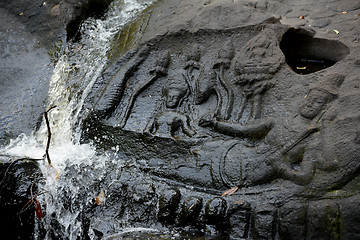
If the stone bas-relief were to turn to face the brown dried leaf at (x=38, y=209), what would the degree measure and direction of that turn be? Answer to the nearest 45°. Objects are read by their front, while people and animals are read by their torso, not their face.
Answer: approximately 90° to its right

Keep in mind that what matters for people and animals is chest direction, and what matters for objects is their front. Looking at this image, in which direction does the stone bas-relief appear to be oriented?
toward the camera
